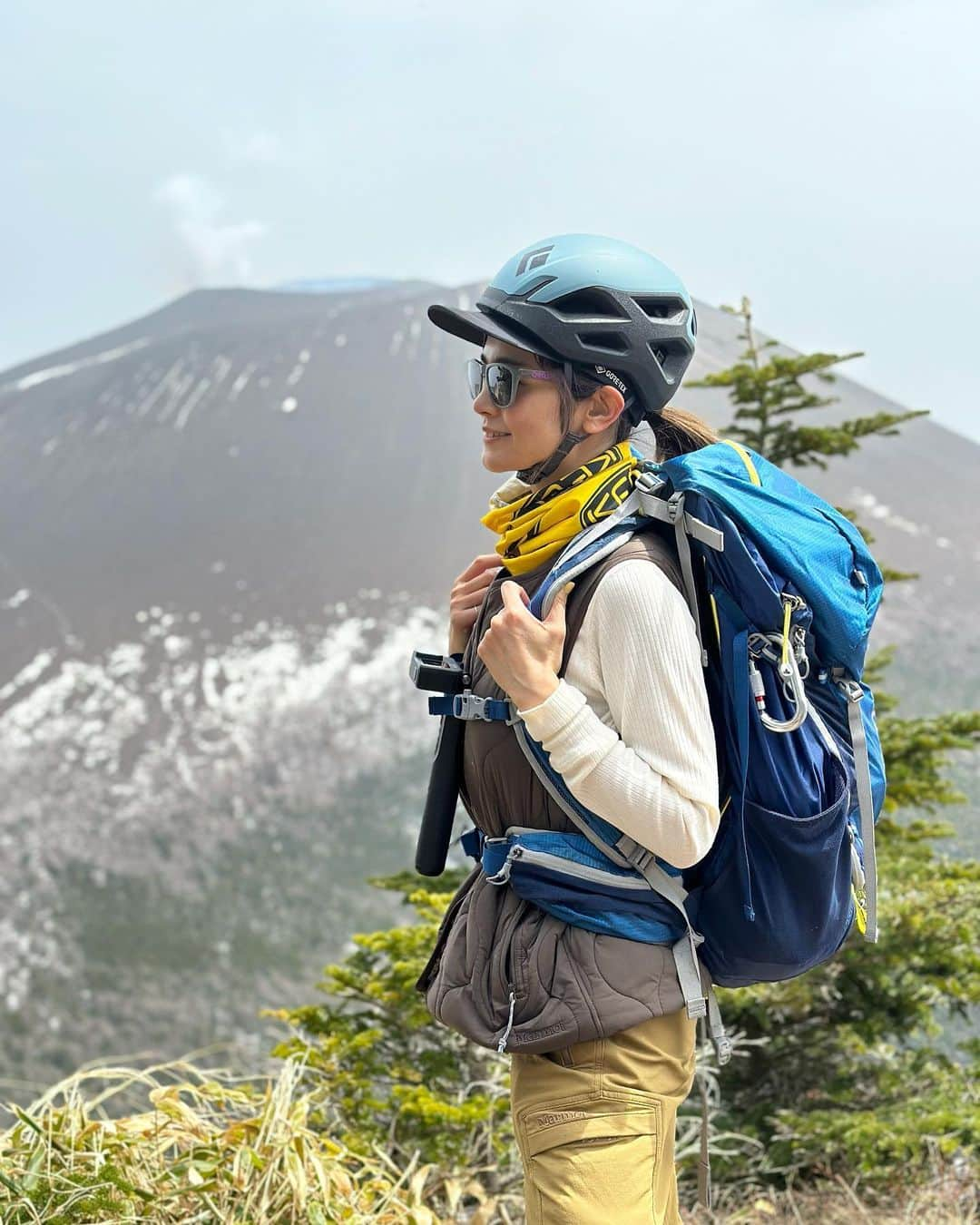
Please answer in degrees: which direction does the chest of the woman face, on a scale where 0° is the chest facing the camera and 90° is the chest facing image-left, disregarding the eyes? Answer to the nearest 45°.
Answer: approximately 90°

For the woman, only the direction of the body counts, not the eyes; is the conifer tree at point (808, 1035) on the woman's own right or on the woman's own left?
on the woman's own right
